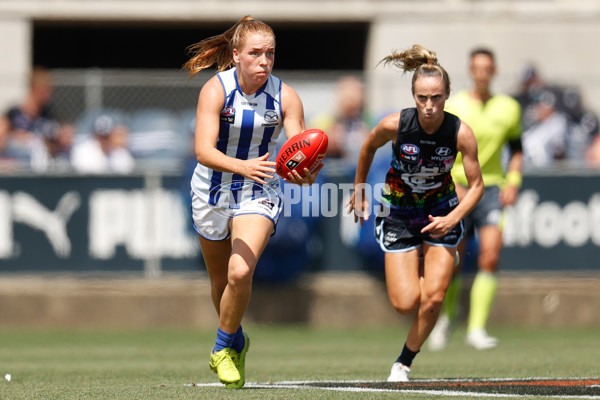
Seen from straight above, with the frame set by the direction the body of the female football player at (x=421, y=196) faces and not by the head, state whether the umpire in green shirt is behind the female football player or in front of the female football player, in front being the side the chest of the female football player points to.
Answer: behind

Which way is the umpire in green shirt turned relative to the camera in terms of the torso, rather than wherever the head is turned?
toward the camera

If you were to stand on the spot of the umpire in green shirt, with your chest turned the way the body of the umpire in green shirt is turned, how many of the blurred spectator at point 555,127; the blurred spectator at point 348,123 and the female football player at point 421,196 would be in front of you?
1

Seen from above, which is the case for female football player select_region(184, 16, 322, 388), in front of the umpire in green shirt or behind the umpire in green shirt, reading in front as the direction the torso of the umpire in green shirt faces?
in front

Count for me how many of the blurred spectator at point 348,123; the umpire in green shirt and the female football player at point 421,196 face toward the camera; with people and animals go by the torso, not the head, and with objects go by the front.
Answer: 3

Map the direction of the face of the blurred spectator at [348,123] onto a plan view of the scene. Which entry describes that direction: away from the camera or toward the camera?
toward the camera

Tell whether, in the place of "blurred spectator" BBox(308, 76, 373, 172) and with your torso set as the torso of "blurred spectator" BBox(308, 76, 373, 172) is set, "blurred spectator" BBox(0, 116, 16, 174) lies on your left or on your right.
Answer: on your right

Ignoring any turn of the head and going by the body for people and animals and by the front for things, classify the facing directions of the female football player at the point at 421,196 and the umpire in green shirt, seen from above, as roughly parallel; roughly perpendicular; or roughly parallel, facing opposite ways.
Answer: roughly parallel

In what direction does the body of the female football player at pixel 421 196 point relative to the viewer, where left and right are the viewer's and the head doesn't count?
facing the viewer

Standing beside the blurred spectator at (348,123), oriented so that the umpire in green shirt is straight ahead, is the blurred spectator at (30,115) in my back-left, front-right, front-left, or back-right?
back-right

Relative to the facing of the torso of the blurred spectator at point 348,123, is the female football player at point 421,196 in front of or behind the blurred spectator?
in front

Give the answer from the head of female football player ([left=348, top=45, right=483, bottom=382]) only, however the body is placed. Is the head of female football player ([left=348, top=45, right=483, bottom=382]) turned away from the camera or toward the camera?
toward the camera

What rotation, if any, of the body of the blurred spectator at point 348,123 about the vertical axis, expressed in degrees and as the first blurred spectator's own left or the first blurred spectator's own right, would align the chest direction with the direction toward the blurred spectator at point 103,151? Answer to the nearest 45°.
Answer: approximately 90° to the first blurred spectator's own right

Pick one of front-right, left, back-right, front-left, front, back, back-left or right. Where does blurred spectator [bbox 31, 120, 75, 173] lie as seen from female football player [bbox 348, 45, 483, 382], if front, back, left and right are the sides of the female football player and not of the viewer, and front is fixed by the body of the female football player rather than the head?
back-right

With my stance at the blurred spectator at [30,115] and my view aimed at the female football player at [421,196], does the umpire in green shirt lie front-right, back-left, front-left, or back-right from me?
front-left

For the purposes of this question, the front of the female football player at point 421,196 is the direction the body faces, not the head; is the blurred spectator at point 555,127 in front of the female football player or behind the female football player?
behind

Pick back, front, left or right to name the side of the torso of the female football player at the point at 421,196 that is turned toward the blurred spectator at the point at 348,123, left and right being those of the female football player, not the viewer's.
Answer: back
